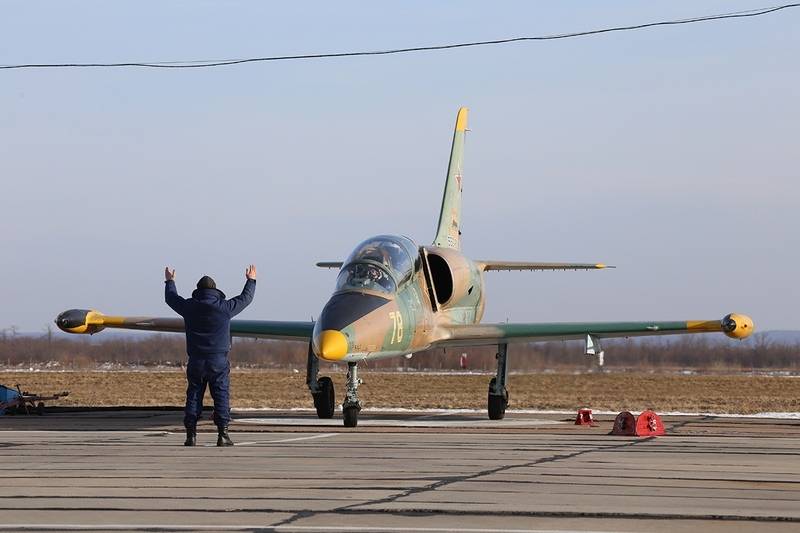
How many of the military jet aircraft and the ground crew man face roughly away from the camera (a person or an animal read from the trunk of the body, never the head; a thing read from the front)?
1

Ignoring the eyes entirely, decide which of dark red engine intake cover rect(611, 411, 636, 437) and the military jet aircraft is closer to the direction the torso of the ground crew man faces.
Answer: the military jet aircraft

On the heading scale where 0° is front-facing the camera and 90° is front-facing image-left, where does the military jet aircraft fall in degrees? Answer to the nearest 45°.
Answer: approximately 0°

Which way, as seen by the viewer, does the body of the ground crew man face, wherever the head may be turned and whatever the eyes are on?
away from the camera

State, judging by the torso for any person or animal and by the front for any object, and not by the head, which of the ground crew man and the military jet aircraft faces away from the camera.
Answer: the ground crew man

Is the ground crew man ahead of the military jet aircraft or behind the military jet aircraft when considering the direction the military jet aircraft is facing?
ahead

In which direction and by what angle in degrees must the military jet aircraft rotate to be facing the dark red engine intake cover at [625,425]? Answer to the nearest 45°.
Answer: approximately 45° to its left

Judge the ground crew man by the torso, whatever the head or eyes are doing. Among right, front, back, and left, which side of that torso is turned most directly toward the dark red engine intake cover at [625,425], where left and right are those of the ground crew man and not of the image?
right

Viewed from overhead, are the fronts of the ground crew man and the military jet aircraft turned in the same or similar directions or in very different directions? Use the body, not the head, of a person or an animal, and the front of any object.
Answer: very different directions
